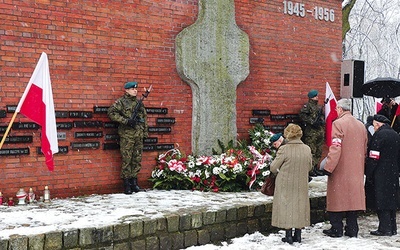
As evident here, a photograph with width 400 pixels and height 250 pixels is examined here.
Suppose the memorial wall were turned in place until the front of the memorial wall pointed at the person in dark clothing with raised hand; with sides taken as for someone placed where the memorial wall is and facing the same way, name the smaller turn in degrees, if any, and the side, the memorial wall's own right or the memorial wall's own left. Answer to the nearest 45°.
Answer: approximately 45° to the memorial wall's own left

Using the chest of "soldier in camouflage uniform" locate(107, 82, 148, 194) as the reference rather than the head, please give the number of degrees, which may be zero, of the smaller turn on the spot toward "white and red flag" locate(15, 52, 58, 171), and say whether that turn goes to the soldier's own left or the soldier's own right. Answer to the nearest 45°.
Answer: approximately 90° to the soldier's own right

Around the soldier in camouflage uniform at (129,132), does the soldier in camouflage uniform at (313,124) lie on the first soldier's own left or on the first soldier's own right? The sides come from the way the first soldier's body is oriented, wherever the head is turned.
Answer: on the first soldier's own left

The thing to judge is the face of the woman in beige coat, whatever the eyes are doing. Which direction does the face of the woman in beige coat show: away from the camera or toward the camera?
away from the camera

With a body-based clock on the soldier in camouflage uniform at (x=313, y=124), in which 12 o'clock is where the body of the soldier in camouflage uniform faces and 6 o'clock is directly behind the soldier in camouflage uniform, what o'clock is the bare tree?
The bare tree is roughly at 8 o'clock from the soldier in camouflage uniform.

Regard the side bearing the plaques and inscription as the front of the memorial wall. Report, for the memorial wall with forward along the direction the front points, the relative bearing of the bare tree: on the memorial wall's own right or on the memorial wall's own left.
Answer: on the memorial wall's own left

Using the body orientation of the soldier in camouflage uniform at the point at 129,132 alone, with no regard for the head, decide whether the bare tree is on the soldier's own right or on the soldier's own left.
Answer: on the soldier's own left

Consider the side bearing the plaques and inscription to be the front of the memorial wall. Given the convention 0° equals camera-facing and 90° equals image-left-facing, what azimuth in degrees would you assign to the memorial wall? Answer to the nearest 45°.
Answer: approximately 315°
